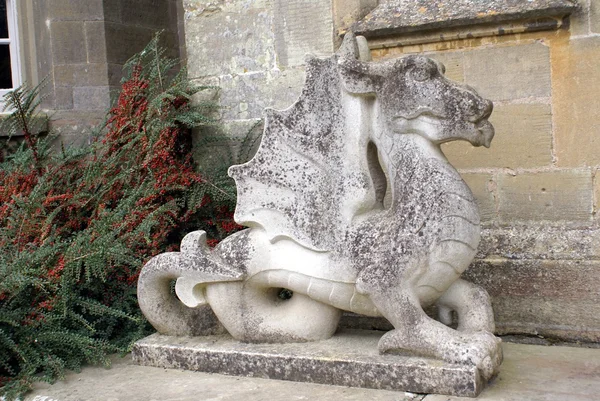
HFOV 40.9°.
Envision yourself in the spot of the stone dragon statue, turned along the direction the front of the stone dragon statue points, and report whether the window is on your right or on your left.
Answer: on your left

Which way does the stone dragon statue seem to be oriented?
to the viewer's right

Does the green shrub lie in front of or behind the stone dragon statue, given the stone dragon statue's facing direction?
behind

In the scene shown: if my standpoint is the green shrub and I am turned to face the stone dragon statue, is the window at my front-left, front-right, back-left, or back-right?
back-left
